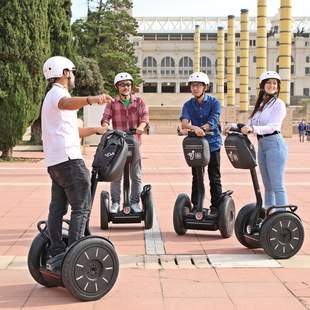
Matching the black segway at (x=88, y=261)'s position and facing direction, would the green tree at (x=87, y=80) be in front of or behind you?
in front

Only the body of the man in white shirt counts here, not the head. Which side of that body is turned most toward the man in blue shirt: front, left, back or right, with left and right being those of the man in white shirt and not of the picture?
front

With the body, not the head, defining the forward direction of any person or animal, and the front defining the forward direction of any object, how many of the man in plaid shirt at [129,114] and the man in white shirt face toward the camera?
1

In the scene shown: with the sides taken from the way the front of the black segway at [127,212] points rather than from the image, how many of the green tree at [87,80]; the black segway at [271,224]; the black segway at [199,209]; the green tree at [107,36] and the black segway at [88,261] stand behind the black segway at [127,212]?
2

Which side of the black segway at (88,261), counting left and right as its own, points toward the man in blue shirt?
front

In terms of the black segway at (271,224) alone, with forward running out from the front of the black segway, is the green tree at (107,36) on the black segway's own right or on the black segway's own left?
on the black segway's own right

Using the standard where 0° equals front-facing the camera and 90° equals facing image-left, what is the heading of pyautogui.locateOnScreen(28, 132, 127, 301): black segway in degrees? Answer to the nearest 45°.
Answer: approximately 225°

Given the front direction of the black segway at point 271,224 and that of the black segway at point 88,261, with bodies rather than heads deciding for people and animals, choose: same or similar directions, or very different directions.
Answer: very different directions

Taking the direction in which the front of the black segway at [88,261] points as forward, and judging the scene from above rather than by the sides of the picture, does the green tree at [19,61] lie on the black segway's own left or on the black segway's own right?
on the black segway's own left

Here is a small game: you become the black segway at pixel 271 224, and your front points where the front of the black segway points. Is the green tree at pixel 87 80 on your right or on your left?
on your right

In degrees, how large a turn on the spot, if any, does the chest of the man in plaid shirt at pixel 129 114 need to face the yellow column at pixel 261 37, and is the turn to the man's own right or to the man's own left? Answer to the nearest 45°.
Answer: approximately 180°

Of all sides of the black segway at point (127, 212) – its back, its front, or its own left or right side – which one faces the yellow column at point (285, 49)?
back

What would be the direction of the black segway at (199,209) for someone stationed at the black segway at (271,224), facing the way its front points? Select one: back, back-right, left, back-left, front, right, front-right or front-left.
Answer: right

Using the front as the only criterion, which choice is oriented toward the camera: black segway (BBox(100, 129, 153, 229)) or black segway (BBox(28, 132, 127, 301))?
black segway (BBox(100, 129, 153, 229))

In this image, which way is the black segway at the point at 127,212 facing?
toward the camera

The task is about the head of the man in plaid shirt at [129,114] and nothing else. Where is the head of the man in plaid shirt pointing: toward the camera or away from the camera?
toward the camera

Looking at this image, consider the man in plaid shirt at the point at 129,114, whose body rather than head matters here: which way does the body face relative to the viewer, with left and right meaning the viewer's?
facing the viewer
